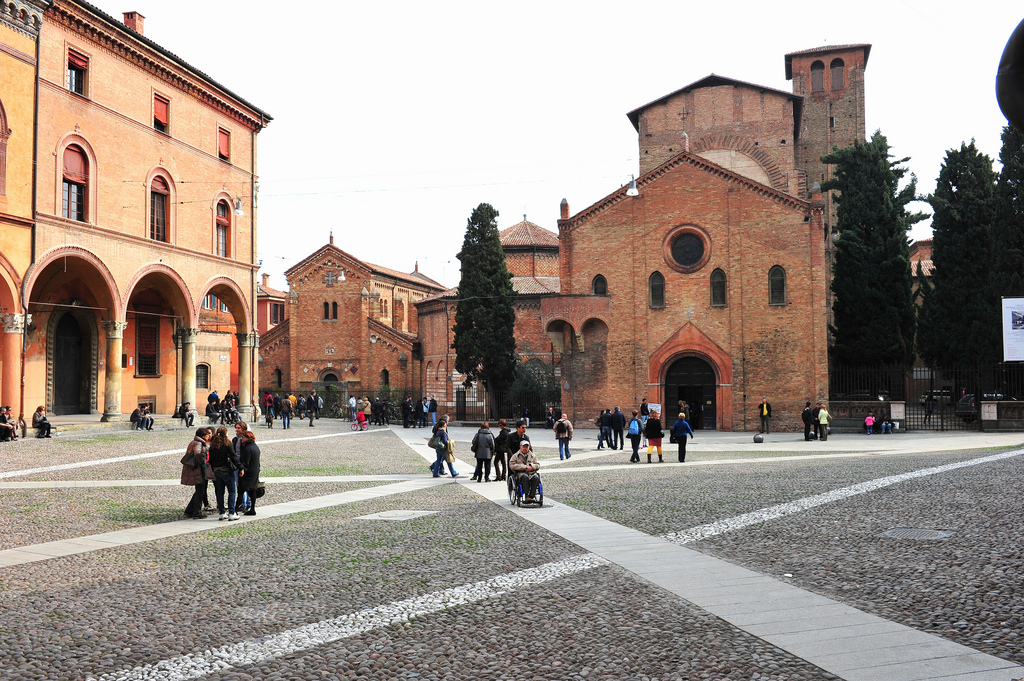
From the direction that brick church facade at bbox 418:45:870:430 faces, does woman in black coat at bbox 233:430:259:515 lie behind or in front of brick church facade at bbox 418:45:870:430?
in front

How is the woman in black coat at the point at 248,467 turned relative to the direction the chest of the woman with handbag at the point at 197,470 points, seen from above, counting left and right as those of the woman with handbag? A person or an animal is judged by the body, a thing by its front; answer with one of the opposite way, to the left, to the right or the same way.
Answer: the opposite way

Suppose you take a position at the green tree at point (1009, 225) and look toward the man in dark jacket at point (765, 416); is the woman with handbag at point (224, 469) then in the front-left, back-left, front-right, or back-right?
front-left

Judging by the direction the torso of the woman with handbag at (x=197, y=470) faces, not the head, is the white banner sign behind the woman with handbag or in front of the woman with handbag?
in front

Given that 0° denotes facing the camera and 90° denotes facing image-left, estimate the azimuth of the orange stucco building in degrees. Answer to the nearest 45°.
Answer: approximately 315°

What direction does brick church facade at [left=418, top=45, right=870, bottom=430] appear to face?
toward the camera

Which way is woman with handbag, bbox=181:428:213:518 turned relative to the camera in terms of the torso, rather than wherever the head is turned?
to the viewer's right

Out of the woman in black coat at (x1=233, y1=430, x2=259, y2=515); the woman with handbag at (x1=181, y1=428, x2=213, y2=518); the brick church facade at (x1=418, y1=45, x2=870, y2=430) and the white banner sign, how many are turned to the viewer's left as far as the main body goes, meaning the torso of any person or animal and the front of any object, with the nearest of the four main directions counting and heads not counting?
1

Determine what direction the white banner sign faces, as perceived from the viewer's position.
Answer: facing the viewer

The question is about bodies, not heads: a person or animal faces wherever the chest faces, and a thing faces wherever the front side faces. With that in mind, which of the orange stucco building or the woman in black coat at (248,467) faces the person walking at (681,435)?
the orange stucco building

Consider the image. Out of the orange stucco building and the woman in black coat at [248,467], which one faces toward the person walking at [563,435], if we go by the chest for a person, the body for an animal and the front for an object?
the orange stucco building

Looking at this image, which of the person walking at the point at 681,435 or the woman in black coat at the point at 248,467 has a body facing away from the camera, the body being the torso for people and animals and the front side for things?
the person walking

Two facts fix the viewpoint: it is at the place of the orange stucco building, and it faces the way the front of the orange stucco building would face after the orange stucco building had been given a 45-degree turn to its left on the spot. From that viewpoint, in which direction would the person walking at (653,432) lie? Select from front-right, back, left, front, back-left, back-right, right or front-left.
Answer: front-right

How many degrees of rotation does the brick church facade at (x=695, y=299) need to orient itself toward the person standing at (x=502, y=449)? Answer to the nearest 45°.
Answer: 0° — it already faces them

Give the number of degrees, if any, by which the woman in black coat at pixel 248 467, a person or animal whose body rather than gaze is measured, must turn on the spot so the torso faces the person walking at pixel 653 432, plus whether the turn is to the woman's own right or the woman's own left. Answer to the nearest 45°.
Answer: approximately 135° to the woman's own right

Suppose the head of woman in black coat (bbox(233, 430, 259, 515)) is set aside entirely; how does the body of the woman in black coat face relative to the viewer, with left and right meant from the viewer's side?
facing to the left of the viewer

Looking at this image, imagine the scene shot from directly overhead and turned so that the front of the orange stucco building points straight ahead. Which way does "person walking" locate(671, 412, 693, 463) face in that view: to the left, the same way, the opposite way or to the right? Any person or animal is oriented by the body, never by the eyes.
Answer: to the left

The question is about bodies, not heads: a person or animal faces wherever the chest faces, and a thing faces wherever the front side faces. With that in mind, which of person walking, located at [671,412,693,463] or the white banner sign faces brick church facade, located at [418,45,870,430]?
the person walking
